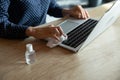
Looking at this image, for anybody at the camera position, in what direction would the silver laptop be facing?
facing away from the viewer and to the left of the viewer
